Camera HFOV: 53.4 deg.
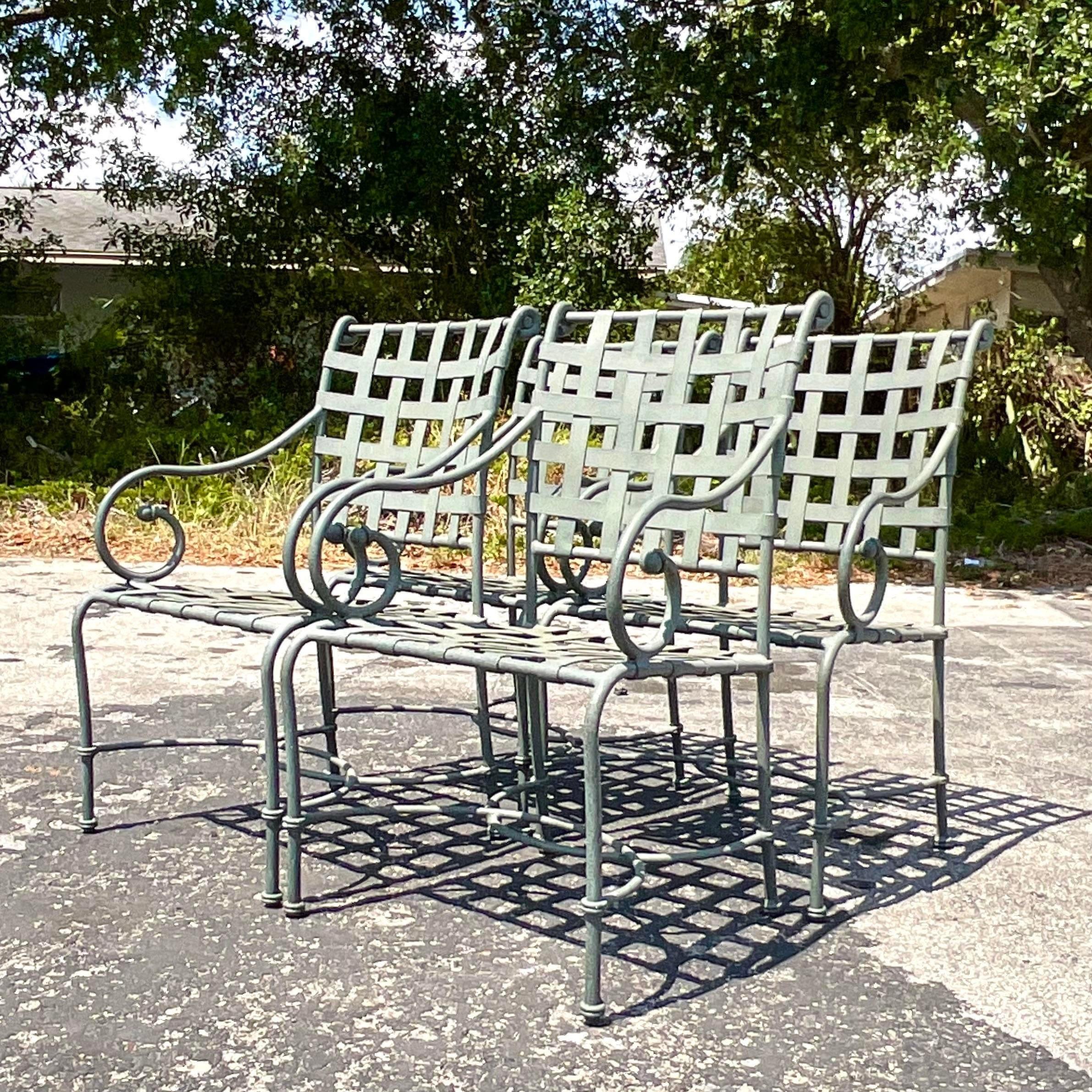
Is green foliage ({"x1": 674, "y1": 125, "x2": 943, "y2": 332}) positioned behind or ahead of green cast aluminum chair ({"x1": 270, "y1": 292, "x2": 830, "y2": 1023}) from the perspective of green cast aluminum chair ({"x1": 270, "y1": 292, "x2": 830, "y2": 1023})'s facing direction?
behind

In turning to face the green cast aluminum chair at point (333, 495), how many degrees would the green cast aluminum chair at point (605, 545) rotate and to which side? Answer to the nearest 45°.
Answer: approximately 90° to its right

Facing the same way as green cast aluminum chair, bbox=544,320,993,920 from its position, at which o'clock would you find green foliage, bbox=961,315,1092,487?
The green foliage is roughly at 5 o'clock from the green cast aluminum chair.

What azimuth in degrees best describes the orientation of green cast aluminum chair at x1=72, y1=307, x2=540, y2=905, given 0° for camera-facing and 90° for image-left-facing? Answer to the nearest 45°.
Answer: approximately 45°

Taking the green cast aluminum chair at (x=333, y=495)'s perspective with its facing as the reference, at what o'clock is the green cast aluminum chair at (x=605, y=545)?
the green cast aluminum chair at (x=605, y=545) is roughly at 9 o'clock from the green cast aluminum chair at (x=333, y=495).

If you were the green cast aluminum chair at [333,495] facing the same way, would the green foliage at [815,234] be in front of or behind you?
behind

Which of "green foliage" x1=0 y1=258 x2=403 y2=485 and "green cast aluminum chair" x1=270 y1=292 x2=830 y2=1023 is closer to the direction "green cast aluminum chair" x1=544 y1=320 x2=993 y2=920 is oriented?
the green cast aluminum chair
